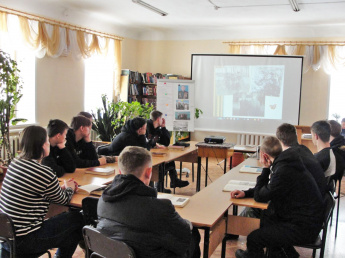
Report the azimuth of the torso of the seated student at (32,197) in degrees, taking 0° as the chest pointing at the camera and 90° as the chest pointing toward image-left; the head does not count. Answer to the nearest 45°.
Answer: approximately 225°

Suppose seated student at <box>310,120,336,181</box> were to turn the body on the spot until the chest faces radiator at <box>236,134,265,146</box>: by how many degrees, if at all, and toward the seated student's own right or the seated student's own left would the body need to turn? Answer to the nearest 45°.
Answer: approximately 45° to the seated student's own right

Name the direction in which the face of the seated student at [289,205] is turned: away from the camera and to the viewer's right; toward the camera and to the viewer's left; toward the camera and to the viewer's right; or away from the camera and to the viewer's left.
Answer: away from the camera and to the viewer's left

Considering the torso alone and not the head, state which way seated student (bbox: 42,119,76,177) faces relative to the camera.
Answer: to the viewer's right

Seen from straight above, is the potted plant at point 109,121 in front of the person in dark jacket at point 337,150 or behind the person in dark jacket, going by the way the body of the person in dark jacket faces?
in front

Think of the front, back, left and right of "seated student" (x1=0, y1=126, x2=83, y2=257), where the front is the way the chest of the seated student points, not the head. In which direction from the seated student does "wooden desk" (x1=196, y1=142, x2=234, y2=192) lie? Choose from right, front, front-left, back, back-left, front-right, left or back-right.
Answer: front

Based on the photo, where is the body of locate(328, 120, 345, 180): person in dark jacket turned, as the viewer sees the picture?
to the viewer's left

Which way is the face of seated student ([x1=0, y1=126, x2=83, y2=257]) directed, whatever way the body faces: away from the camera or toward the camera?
away from the camera

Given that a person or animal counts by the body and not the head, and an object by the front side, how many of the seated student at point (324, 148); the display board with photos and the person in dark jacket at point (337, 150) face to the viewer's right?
0

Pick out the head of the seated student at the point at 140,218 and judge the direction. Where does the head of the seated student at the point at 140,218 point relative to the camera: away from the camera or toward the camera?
away from the camera

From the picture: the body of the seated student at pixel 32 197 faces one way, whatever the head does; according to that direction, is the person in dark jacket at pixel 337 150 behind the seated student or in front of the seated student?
in front

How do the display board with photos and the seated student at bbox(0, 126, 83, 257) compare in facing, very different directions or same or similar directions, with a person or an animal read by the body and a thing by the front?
very different directions

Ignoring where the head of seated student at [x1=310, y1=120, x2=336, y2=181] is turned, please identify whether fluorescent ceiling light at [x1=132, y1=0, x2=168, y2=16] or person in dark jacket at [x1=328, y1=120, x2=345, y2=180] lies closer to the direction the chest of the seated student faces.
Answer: the fluorescent ceiling light

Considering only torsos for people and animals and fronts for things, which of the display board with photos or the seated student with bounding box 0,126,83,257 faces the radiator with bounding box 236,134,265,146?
the seated student

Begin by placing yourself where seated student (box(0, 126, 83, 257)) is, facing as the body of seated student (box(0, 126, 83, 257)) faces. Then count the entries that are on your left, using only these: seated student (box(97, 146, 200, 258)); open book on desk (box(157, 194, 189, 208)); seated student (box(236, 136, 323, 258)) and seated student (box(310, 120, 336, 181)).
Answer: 0

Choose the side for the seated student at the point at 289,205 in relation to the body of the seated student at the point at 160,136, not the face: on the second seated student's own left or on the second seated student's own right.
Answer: on the second seated student's own right
